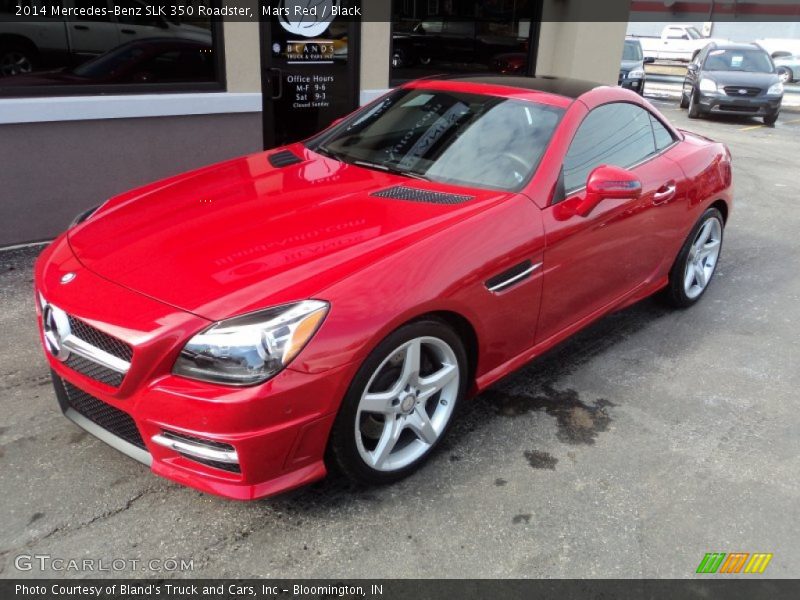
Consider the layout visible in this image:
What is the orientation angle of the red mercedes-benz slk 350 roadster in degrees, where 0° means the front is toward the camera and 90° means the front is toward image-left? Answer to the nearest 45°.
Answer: approximately 45°

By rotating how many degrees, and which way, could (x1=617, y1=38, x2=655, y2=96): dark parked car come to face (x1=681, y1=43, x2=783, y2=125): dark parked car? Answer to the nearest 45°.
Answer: approximately 45° to its left

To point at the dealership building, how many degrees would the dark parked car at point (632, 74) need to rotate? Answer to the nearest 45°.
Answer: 0° — it already faces it

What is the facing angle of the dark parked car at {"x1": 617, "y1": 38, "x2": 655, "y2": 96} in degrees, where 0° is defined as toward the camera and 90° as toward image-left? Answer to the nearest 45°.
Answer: approximately 0°

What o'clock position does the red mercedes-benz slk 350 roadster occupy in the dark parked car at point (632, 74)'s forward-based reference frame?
The red mercedes-benz slk 350 roadster is roughly at 12 o'clock from the dark parked car.

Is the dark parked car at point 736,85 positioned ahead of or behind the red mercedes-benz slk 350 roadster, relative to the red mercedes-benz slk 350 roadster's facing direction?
behind

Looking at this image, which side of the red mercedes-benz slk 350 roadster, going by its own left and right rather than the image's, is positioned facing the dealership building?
right

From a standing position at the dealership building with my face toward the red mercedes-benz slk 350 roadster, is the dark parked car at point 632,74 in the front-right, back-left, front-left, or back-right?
back-left

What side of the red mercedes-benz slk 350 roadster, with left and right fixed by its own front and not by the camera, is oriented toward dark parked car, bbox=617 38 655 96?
back
